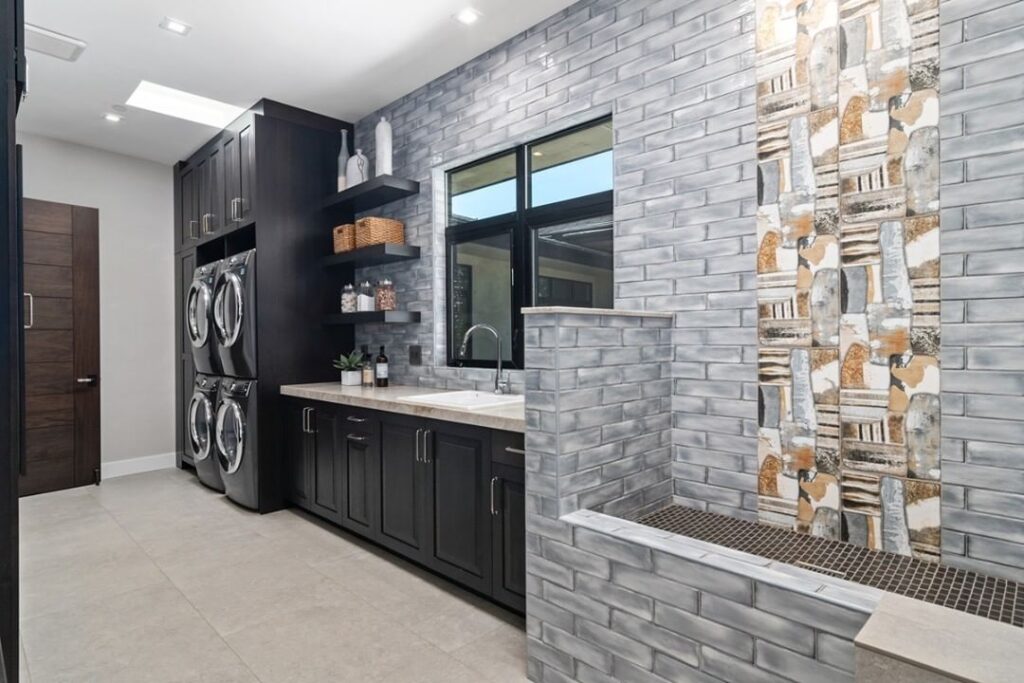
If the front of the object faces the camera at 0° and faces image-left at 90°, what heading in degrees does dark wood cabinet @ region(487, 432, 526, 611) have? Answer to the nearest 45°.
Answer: approximately 45°

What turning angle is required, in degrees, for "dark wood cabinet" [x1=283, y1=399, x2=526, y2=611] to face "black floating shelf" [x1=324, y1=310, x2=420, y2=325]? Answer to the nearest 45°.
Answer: approximately 135° to its right

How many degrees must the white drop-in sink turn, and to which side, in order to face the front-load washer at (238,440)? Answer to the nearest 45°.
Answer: approximately 90° to its right

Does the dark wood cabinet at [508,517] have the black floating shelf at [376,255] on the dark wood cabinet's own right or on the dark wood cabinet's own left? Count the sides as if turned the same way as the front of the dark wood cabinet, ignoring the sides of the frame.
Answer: on the dark wood cabinet's own right

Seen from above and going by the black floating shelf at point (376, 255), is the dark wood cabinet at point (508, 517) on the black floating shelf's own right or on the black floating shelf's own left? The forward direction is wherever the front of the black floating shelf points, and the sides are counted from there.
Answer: on the black floating shelf's own left

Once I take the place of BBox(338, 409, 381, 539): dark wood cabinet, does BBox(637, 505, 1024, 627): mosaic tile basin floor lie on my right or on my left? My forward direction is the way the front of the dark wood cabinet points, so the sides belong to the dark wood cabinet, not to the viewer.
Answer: on my left
